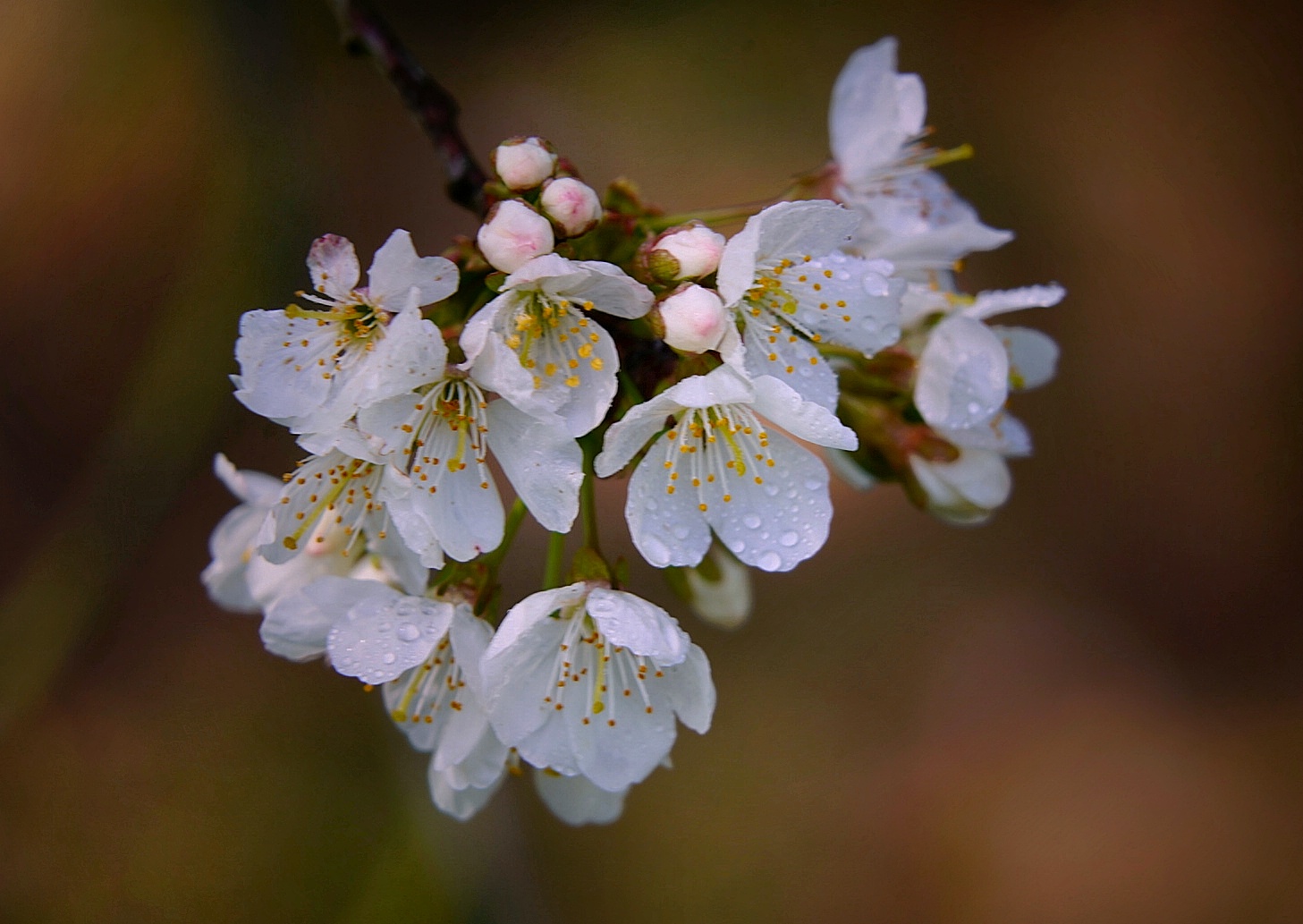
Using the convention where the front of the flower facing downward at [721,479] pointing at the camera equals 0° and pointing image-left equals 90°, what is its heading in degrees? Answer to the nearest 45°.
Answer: approximately 0°

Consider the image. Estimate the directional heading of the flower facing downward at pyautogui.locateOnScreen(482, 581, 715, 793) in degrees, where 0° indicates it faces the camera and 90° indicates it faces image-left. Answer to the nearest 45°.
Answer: approximately 0°

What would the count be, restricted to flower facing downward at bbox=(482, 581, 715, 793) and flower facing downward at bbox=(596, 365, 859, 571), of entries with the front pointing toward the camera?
2
